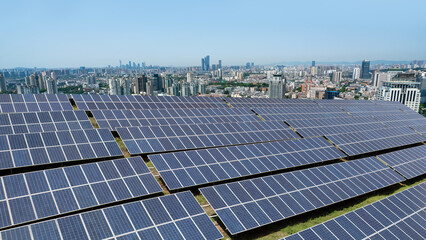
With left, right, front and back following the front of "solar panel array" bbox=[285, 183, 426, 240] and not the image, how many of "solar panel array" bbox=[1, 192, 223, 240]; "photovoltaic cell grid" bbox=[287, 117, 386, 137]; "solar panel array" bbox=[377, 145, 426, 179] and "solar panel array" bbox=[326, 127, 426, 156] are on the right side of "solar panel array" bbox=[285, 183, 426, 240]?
1

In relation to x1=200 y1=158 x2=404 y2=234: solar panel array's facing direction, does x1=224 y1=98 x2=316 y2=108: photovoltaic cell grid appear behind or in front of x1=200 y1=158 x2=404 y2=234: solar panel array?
behind

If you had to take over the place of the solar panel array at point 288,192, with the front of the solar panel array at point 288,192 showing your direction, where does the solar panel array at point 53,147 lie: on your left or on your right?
on your right

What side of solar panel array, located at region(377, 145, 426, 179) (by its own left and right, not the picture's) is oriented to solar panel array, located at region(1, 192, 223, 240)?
right

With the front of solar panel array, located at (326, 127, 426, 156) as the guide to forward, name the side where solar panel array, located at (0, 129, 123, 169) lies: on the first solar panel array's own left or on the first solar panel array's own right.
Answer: on the first solar panel array's own right

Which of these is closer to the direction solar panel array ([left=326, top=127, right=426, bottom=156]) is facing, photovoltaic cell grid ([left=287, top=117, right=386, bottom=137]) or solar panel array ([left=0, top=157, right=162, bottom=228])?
the solar panel array

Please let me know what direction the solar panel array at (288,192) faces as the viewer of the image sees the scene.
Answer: facing the viewer and to the right of the viewer

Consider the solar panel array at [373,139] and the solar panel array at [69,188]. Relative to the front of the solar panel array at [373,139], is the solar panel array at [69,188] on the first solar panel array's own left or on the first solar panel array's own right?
on the first solar panel array's own right

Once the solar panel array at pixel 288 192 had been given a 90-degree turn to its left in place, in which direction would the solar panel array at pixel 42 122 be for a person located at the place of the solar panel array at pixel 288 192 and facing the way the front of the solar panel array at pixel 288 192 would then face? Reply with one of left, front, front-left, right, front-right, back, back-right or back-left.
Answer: back-left

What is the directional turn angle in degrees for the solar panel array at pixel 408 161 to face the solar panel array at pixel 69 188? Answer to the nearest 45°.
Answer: approximately 90° to its right

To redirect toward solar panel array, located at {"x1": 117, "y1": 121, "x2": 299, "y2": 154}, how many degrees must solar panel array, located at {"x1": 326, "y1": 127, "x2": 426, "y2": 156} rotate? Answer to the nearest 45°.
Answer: approximately 90° to its right

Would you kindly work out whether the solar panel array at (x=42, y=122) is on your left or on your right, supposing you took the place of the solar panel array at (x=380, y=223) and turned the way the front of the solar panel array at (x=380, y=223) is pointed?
on your right
